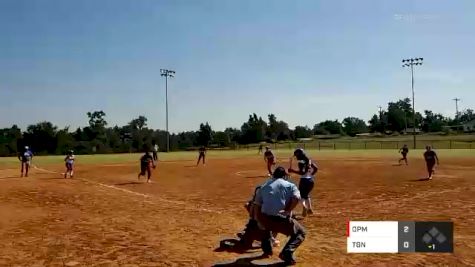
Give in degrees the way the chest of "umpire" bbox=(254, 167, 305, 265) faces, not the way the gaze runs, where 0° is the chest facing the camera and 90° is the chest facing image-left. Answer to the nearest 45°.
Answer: approximately 180°

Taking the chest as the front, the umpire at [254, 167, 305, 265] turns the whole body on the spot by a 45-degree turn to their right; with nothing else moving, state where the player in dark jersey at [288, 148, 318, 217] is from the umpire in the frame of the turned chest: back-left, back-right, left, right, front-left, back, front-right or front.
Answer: front-left
